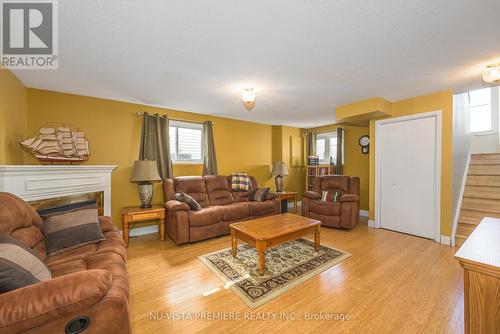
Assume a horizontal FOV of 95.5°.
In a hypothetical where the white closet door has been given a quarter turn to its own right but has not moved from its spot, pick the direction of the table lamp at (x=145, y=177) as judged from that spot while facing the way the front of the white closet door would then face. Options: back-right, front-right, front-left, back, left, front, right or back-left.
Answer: left

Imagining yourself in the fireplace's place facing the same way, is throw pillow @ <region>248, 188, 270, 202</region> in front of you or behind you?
in front

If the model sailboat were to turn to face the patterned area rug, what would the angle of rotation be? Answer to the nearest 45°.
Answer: approximately 135° to its left

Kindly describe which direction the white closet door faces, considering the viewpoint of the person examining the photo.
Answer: facing the viewer and to the left of the viewer

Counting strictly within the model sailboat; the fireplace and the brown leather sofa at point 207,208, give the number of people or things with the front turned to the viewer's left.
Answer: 1

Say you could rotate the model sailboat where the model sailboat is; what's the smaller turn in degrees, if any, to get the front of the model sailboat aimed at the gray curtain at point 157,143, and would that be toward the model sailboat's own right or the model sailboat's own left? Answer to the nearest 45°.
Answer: approximately 180°

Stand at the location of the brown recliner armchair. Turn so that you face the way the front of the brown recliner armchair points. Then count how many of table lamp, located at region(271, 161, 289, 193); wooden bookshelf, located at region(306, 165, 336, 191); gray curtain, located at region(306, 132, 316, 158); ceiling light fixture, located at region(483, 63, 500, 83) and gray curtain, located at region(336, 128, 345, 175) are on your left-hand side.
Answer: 1

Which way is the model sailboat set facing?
to the viewer's left

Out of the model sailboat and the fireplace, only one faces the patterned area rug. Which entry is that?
the fireplace

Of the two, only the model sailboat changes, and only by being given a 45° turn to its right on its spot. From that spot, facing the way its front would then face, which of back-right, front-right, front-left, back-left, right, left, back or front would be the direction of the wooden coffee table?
back

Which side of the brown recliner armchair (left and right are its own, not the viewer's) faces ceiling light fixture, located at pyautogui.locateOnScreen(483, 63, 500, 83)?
left

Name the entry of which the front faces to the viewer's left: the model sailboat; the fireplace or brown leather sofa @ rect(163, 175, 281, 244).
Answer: the model sailboat

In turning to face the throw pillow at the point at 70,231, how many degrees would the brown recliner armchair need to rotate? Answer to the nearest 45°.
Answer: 0° — it already faces it

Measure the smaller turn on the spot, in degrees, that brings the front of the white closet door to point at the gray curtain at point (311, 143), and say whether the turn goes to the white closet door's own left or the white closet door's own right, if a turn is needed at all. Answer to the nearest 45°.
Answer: approximately 90° to the white closet door's own right
